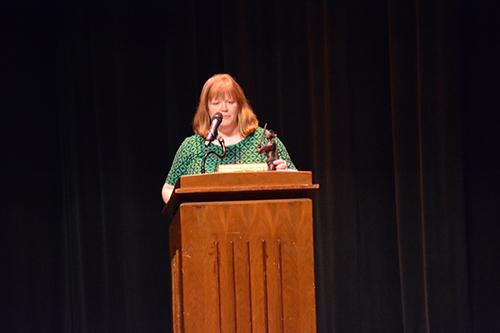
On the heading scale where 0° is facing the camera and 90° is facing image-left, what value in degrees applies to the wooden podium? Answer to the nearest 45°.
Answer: approximately 0°

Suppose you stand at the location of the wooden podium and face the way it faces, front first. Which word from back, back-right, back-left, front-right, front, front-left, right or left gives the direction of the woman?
back

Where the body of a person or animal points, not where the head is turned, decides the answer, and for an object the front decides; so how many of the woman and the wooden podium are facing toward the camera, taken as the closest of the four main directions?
2

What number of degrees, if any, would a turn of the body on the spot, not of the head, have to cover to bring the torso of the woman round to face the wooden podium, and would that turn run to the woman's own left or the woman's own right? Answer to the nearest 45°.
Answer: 0° — they already face it

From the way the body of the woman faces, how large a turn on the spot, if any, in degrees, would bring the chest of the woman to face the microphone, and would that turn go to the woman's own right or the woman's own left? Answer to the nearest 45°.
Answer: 0° — they already face it
